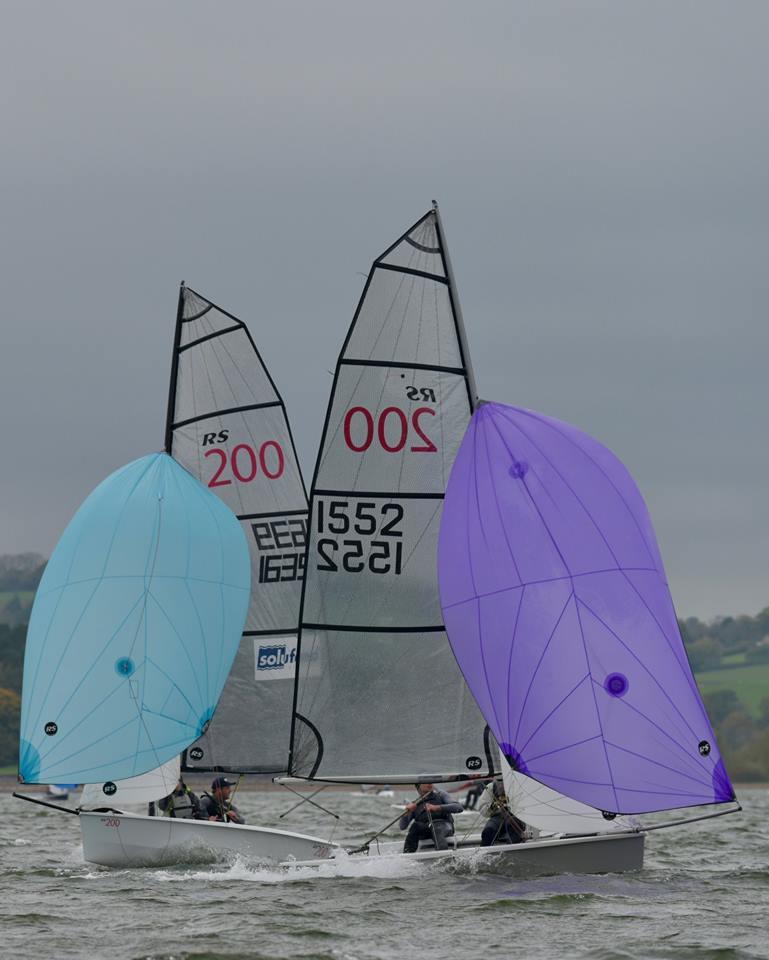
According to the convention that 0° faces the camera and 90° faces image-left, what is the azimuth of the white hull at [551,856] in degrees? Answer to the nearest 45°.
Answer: approximately 270°

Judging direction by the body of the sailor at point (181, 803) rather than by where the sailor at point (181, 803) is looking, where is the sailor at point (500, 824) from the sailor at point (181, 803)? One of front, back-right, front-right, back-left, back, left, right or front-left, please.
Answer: left

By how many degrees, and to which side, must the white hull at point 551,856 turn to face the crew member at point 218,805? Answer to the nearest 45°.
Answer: approximately 135° to its left

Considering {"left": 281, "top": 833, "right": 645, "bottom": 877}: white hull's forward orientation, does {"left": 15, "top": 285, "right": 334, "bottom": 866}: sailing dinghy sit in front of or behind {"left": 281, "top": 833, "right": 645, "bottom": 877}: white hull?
behind

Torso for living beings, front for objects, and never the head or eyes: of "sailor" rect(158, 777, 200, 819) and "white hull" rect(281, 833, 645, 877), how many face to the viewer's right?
1

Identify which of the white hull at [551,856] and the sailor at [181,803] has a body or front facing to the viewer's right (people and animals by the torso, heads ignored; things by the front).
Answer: the white hull

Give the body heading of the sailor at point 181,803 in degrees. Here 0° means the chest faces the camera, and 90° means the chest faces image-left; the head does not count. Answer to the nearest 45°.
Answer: approximately 45°

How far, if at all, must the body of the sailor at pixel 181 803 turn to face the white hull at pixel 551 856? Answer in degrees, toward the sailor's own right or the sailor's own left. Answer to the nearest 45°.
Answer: approximately 90° to the sailor's own left
